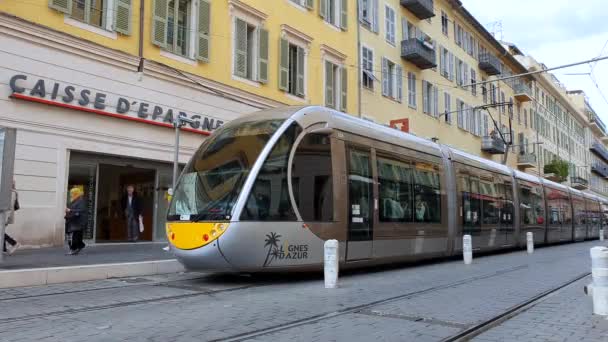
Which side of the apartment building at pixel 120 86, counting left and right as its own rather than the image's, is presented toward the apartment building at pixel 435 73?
left

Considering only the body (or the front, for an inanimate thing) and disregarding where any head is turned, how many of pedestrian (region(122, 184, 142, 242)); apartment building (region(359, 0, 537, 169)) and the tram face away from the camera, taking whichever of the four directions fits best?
0

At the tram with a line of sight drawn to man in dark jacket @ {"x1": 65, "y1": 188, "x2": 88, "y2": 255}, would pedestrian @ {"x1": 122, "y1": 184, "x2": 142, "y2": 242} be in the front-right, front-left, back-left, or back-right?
front-right

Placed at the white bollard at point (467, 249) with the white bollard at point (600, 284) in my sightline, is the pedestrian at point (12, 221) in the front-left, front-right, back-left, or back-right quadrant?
front-right

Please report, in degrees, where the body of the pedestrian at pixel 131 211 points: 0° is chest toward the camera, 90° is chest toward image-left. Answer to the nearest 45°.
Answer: approximately 0°

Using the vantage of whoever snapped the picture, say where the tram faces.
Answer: facing the viewer and to the left of the viewer

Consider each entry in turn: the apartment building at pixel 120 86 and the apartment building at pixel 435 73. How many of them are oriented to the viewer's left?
0

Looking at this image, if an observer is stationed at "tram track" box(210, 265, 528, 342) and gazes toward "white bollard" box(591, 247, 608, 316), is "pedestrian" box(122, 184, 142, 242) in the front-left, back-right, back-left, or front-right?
back-left

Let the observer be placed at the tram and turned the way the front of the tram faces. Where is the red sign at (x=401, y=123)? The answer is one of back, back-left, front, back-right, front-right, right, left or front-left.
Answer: back-right

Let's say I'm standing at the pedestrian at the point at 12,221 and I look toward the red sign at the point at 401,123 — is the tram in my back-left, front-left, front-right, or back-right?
front-right

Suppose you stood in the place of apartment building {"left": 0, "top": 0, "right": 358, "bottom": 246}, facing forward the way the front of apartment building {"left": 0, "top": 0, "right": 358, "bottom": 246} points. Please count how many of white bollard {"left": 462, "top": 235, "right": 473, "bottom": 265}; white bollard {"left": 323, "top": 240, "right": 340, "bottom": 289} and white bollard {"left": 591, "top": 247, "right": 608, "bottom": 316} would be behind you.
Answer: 0

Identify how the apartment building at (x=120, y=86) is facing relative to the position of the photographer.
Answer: facing the viewer and to the right of the viewer

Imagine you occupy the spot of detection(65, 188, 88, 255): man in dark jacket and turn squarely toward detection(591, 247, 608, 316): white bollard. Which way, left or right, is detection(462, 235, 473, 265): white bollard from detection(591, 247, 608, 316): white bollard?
left

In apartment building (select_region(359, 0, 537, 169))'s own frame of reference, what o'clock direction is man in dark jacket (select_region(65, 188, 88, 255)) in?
The man in dark jacket is roughly at 2 o'clock from the apartment building.

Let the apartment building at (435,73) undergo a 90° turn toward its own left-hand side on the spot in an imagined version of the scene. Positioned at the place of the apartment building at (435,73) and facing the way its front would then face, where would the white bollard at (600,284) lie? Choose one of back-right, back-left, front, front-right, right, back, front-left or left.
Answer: back-right

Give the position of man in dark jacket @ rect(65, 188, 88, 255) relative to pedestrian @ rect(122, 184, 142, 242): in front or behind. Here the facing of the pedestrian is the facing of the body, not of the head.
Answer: in front

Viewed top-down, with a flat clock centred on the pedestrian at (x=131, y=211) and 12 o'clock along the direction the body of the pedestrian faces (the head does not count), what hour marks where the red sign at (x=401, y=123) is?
The red sign is roughly at 8 o'clock from the pedestrian.

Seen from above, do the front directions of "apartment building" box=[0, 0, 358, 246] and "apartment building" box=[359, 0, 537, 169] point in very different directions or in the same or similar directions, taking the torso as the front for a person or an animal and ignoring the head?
same or similar directions
